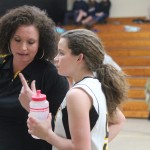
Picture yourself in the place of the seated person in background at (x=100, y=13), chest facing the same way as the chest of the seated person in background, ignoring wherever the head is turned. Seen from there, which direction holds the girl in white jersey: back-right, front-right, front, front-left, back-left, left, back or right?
front-left

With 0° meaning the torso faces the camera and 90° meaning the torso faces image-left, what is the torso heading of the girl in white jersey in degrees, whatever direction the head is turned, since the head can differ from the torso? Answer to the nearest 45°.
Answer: approximately 90°

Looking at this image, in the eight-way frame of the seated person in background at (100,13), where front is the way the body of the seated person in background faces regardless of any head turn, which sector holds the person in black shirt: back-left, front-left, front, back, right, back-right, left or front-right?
front-left

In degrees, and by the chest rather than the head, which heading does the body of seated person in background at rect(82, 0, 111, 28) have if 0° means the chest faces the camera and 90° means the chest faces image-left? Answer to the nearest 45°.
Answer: approximately 45°

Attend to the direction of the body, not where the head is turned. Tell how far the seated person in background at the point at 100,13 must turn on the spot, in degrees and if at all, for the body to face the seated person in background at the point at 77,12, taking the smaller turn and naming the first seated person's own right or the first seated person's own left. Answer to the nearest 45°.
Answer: approximately 45° to the first seated person's own right

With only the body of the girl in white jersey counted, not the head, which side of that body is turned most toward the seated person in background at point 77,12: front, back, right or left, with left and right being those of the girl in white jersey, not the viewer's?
right

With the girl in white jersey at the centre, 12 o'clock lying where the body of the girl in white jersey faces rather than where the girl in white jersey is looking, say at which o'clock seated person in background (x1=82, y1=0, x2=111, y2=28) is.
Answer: The seated person in background is roughly at 3 o'clock from the girl in white jersey.
